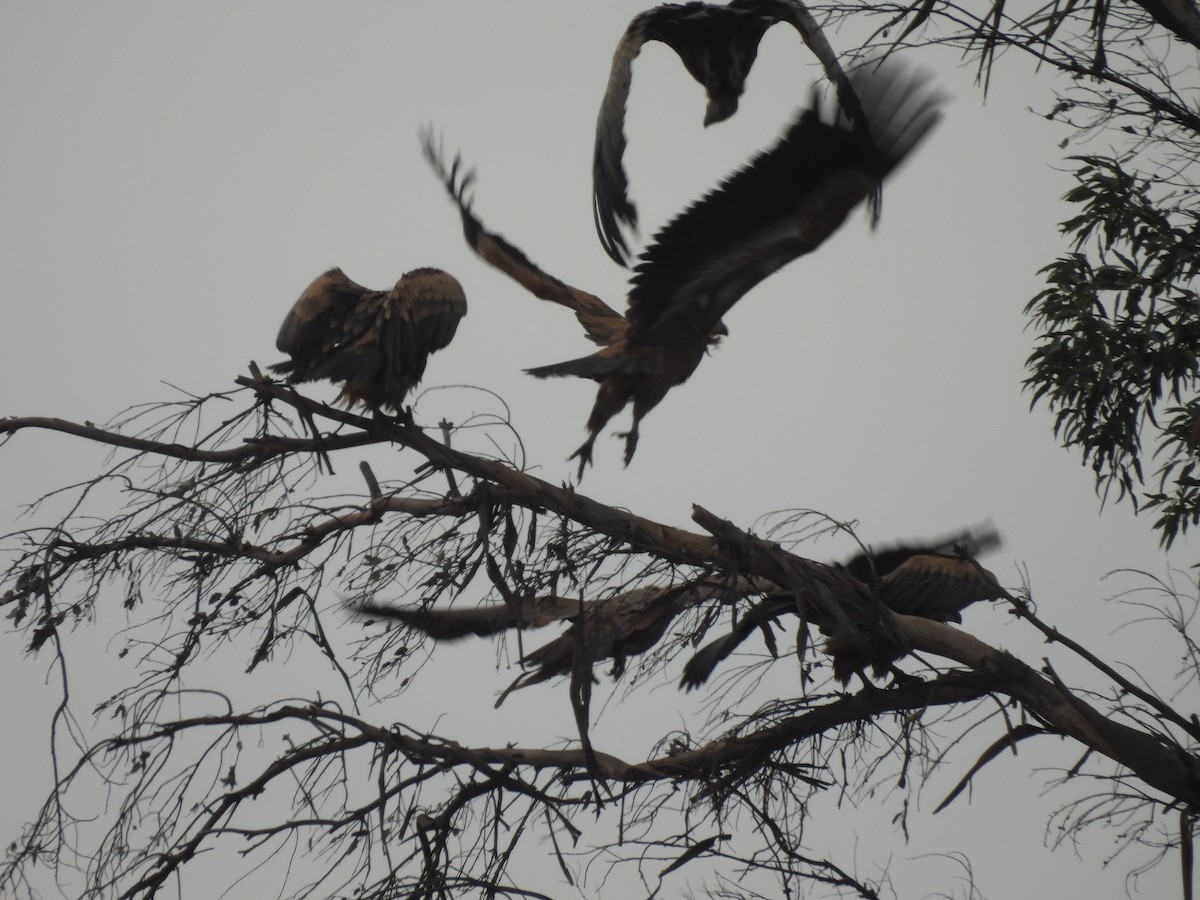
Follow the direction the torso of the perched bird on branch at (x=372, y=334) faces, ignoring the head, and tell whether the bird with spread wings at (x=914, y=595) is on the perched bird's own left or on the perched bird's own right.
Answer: on the perched bird's own right

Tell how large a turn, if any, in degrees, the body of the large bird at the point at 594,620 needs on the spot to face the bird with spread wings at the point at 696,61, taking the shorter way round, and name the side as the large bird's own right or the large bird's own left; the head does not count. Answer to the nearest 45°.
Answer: approximately 45° to the large bird's own right

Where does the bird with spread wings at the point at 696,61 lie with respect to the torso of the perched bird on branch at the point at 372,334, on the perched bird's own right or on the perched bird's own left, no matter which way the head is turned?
on the perched bird's own right

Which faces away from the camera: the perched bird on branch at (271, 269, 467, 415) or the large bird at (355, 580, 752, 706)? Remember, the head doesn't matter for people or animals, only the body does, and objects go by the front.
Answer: the perched bird on branch

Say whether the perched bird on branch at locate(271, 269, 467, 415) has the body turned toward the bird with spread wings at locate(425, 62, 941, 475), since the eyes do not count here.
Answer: no

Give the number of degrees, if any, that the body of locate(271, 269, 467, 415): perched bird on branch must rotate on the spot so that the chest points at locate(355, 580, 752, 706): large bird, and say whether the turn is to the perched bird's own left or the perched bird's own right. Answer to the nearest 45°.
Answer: approximately 45° to the perched bird's own right

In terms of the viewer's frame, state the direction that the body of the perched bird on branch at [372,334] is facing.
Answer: away from the camera
